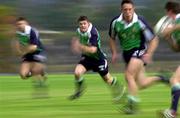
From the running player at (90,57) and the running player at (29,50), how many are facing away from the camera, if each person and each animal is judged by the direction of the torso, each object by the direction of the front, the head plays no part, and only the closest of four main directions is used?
0

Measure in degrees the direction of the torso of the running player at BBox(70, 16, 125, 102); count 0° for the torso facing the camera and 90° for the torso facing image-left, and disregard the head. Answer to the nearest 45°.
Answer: approximately 45°

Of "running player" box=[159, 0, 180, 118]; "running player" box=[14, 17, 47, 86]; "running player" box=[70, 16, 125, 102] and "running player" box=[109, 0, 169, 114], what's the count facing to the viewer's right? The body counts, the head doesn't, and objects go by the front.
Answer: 0

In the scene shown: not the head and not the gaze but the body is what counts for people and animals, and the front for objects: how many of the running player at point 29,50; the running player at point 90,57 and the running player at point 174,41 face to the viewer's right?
0

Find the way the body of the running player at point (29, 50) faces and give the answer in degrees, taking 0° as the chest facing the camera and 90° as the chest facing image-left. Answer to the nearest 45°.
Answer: approximately 45°

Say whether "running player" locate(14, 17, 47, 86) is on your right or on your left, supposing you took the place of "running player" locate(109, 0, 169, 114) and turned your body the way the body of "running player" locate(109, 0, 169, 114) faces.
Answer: on your right

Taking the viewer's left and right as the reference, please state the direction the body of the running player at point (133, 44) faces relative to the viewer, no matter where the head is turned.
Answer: facing the viewer and to the left of the viewer

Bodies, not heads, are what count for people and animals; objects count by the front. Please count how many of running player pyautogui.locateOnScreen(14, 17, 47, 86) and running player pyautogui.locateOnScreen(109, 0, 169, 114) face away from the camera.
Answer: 0

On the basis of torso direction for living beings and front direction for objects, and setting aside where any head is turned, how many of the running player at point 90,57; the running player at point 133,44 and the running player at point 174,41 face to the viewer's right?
0
